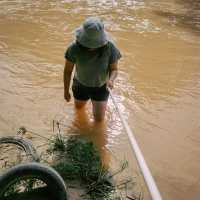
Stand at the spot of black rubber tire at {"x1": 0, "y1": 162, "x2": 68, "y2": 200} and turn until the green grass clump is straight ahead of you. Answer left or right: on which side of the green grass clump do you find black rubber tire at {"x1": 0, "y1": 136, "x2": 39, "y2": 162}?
left

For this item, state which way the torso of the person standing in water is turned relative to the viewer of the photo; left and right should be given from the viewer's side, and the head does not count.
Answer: facing the viewer

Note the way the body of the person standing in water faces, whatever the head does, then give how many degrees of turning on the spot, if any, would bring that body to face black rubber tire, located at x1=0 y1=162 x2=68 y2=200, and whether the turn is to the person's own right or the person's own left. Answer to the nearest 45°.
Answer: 0° — they already face it

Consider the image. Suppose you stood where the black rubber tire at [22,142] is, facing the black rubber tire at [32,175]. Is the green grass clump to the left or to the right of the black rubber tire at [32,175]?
left
